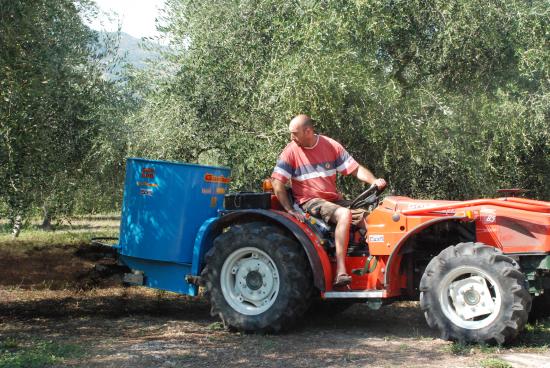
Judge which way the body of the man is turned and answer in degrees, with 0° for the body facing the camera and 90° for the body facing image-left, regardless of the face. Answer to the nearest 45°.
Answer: approximately 315°

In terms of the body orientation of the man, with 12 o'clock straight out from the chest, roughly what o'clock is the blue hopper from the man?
The blue hopper is roughly at 5 o'clock from the man.
